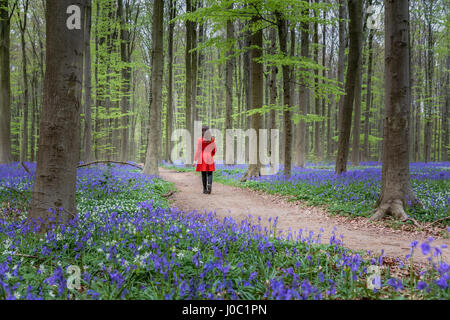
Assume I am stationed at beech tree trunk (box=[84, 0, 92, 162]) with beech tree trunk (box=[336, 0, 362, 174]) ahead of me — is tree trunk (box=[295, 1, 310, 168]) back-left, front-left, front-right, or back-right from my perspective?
front-left

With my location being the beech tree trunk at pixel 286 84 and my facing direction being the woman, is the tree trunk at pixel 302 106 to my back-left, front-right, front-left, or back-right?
back-right

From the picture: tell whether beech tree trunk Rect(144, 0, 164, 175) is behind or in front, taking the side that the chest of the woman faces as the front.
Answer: in front

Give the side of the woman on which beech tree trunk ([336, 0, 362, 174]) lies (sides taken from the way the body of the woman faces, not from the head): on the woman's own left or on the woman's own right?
on the woman's own right

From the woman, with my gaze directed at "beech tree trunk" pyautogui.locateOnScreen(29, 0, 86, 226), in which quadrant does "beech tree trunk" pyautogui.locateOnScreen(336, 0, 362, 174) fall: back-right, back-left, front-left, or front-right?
back-left

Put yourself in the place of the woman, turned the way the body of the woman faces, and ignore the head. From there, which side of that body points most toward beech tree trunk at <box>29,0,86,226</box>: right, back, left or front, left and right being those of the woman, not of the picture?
back

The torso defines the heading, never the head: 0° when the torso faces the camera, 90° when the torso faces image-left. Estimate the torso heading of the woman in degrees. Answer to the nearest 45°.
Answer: approximately 180°
